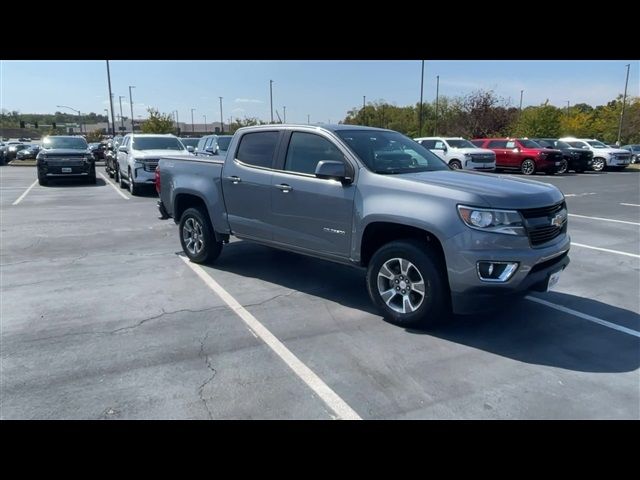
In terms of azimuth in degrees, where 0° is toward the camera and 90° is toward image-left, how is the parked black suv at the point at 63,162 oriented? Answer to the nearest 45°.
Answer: approximately 0°

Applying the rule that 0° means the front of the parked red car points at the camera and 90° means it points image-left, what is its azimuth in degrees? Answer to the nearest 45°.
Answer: approximately 315°

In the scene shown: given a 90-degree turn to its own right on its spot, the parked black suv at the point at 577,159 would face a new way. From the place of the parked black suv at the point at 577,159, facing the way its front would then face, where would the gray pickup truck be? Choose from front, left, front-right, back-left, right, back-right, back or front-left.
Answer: front-left

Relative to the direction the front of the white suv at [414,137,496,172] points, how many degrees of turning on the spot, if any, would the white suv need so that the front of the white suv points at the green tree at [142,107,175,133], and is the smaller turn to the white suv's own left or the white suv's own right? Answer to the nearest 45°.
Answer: approximately 180°

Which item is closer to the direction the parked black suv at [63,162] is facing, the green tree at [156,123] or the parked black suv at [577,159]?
the parked black suv

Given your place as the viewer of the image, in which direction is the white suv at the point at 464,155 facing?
facing the viewer and to the right of the viewer

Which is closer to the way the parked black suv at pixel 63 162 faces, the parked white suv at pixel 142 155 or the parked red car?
the parked white suv

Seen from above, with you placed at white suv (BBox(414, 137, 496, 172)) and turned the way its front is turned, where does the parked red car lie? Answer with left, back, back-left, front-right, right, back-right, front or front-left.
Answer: left

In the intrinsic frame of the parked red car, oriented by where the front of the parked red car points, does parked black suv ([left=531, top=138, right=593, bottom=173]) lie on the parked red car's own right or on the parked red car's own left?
on the parked red car's own left

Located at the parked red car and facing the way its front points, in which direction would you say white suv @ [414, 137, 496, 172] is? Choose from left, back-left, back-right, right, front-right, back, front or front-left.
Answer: right

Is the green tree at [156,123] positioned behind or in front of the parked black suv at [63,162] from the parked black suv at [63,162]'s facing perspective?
behind

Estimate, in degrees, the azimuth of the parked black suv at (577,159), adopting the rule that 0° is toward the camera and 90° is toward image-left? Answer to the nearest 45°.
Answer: approximately 315°

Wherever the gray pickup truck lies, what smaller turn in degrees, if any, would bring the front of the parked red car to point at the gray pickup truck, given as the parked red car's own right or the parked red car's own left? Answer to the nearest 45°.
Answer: approximately 45° to the parked red car's own right

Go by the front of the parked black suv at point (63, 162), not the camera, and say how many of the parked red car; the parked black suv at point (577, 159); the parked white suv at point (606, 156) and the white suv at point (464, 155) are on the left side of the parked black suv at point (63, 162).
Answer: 4
